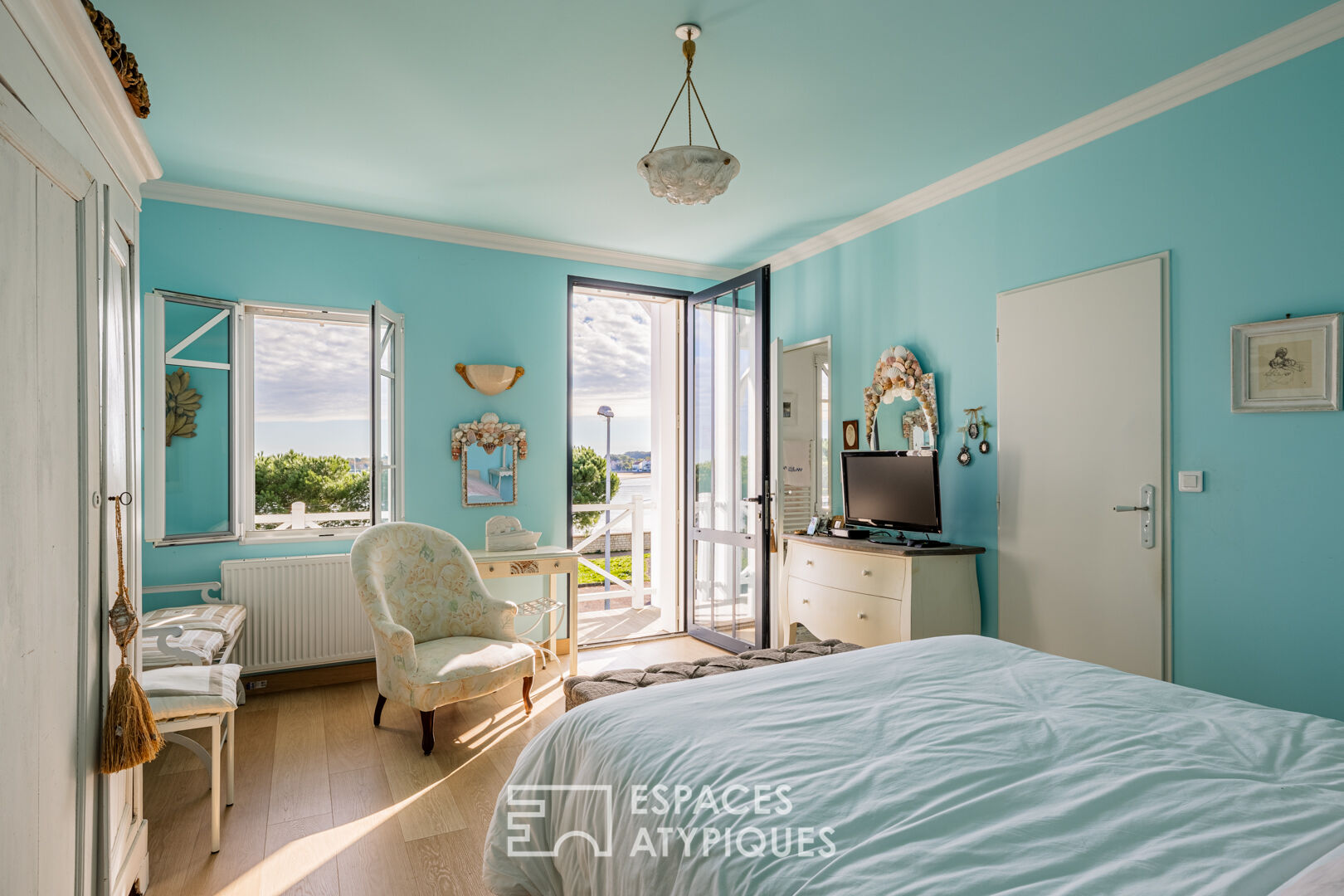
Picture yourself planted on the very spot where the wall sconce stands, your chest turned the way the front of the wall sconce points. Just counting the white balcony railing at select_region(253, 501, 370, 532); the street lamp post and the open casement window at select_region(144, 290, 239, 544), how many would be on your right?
2

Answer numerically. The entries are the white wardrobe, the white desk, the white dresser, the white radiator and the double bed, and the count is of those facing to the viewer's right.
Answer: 1

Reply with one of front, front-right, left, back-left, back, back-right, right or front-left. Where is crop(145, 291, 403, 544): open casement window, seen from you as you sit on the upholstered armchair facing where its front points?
back

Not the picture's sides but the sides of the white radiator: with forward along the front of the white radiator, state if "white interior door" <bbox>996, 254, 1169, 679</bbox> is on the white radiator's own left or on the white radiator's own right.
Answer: on the white radiator's own left

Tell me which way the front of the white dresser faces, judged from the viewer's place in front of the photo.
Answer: facing the viewer and to the left of the viewer

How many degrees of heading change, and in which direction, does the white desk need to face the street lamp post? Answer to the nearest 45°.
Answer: approximately 180°

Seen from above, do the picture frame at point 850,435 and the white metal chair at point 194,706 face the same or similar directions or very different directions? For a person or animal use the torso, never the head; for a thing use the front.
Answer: very different directions

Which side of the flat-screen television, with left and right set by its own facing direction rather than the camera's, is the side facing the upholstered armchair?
front

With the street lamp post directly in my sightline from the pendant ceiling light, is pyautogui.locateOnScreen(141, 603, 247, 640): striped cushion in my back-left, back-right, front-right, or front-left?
front-left

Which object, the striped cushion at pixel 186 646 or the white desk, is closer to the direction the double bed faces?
the white desk

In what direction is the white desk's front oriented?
toward the camera

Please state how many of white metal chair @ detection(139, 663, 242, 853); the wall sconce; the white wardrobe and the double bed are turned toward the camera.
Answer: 1

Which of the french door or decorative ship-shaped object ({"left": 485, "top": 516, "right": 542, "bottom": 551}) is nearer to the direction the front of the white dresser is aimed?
the decorative ship-shaped object

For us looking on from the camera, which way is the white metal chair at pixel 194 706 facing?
facing to the right of the viewer

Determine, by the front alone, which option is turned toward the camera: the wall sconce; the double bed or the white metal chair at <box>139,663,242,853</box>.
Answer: the wall sconce

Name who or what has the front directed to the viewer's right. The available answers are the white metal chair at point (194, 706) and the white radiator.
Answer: the white metal chair

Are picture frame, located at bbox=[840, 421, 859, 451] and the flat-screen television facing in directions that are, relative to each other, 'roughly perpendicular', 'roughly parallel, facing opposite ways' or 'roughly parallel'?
roughly parallel

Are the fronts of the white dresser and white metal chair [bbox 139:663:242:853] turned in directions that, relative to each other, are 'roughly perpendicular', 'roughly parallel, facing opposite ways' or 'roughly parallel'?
roughly parallel, facing opposite ways

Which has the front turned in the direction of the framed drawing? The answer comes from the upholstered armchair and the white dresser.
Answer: the upholstered armchair
